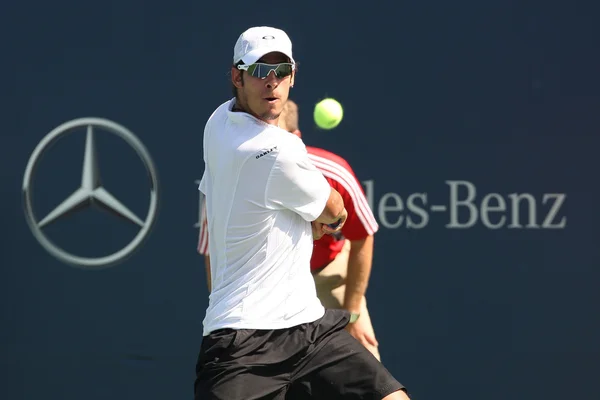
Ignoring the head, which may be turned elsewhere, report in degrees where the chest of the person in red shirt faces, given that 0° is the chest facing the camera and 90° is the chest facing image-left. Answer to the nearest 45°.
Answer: approximately 0°
